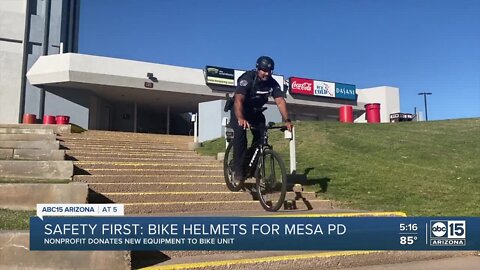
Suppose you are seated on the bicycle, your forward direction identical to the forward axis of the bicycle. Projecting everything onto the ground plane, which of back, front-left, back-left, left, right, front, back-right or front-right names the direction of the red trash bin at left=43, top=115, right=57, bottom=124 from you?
back

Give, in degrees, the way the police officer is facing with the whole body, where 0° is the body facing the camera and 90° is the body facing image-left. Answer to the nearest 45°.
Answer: approximately 315°

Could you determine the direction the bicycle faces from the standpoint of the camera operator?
facing the viewer and to the right of the viewer

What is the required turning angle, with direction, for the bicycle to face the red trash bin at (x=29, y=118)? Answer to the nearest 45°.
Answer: approximately 180°

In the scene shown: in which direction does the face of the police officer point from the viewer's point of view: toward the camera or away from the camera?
toward the camera

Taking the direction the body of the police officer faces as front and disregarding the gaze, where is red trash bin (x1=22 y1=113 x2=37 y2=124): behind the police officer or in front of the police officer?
behind

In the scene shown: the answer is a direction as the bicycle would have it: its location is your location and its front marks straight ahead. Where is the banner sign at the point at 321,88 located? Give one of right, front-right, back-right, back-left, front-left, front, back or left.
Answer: back-left

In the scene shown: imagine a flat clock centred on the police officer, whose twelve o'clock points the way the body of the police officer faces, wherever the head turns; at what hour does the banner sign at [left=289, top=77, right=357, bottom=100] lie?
The banner sign is roughly at 8 o'clock from the police officer.
